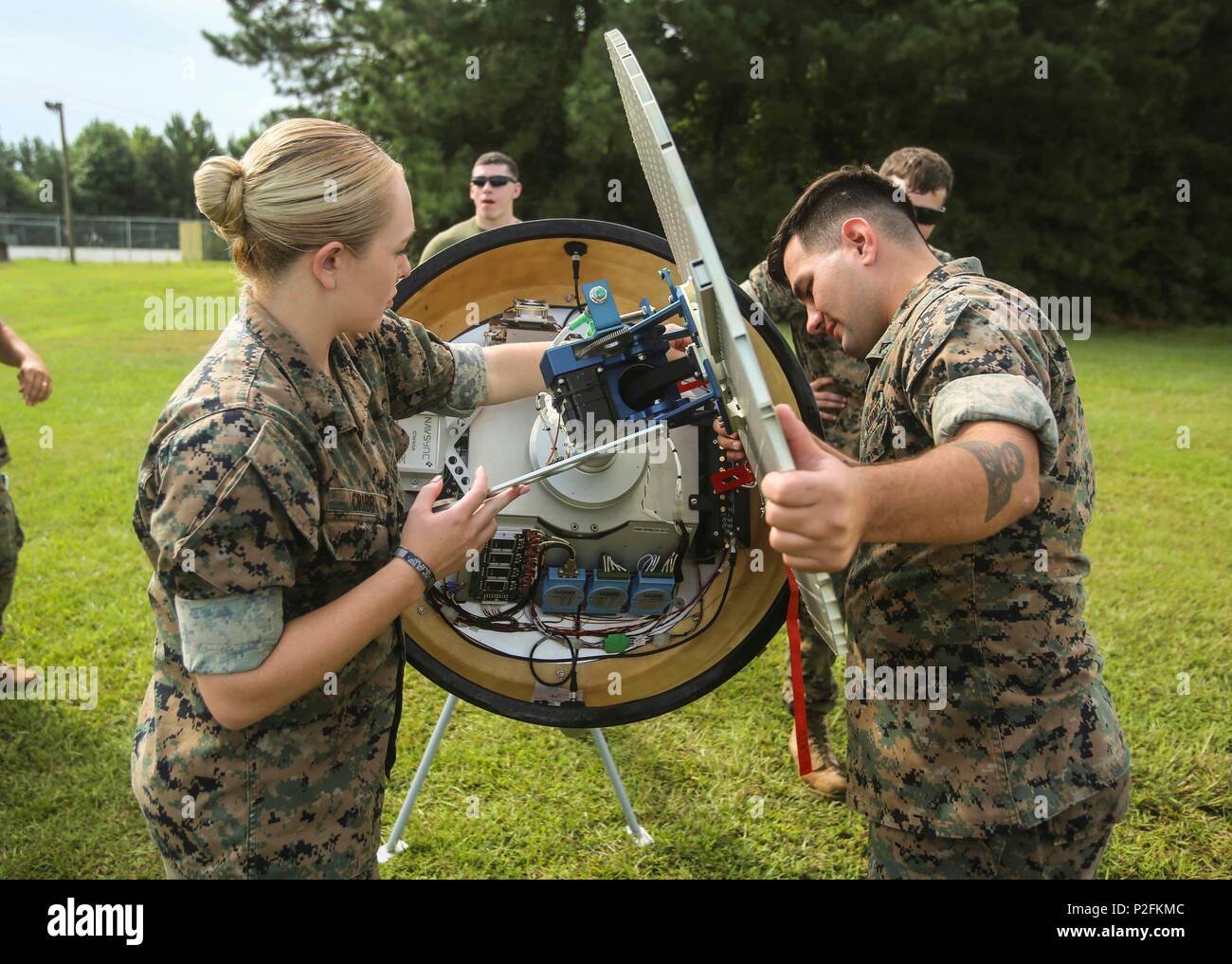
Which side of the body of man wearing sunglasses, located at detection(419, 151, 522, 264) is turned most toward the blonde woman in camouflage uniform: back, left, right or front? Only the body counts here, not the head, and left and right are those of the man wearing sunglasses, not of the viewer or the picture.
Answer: front

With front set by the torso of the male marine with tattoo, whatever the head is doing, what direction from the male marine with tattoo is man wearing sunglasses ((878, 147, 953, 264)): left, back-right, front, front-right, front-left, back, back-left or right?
right

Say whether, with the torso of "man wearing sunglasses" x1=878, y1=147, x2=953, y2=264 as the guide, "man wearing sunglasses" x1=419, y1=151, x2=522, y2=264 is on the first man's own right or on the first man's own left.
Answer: on the first man's own right

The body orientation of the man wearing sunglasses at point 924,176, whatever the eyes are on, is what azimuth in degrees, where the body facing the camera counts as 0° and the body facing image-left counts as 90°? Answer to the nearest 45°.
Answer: approximately 45°

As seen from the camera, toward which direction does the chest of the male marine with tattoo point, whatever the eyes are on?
to the viewer's left

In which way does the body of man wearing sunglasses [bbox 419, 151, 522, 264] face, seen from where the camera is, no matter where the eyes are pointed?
toward the camera

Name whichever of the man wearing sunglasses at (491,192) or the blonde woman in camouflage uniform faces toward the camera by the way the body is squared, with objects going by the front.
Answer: the man wearing sunglasses

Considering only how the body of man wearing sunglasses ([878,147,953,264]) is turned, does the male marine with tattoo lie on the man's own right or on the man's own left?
on the man's own left

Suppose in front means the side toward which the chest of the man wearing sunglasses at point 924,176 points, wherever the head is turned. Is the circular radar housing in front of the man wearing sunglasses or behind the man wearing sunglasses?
in front

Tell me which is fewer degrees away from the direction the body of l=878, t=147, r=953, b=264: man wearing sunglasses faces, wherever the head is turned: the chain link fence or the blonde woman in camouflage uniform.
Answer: the blonde woman in camouflage uniform

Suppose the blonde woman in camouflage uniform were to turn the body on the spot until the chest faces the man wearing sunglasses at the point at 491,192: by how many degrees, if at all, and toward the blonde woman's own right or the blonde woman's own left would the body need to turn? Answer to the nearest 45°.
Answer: approximately 90° to the blonde woman's own left

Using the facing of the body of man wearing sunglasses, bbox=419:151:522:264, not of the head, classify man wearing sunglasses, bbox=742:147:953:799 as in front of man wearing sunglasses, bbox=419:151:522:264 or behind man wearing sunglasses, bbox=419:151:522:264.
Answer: in front

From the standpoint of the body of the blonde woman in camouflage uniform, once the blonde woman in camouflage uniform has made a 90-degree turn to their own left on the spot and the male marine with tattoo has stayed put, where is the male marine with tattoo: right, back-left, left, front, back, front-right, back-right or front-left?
right

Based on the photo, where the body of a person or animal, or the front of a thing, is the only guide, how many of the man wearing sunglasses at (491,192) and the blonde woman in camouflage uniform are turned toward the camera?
1

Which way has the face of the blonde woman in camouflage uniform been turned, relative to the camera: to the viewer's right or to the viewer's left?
to the viewer's right

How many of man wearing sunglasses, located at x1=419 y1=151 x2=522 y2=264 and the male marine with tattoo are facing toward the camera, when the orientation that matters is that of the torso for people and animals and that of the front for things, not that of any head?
1
